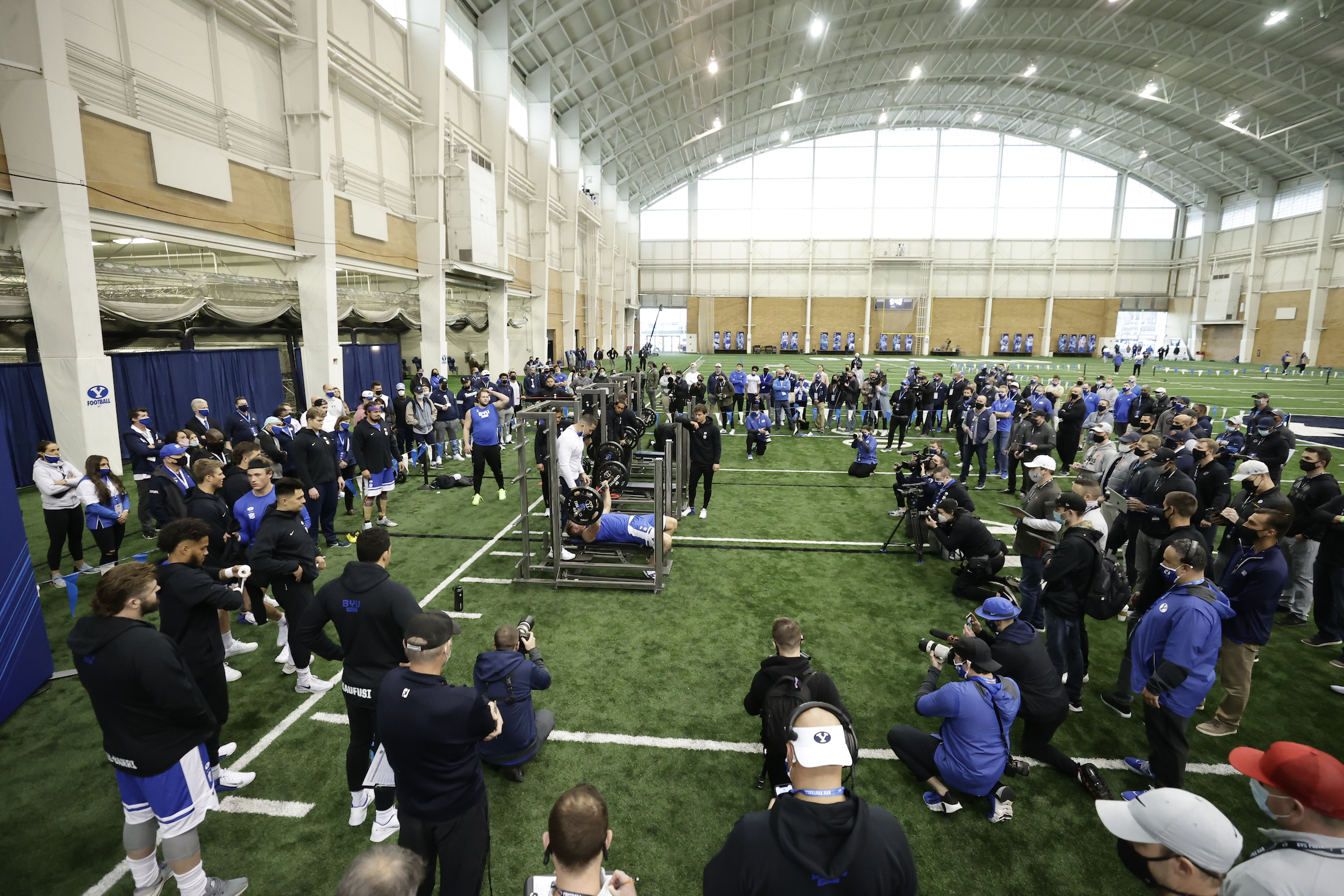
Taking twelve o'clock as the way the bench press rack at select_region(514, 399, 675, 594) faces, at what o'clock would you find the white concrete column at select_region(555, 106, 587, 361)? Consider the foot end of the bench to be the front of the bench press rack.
The white concrete column is roughly at 9 o'clock from the bench press rack.

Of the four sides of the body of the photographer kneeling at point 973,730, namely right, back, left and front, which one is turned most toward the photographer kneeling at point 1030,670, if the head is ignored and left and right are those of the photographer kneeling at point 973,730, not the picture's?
right

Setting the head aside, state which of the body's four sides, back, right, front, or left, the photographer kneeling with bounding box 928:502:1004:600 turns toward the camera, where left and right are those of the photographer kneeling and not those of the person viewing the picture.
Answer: left

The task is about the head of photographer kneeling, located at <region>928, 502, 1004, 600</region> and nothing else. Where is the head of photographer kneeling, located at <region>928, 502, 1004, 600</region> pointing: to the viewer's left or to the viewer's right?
to the viewer's left

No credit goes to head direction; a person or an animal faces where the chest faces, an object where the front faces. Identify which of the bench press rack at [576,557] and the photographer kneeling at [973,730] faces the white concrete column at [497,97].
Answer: the photographer kneeling

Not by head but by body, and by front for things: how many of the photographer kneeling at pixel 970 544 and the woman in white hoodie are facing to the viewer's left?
1

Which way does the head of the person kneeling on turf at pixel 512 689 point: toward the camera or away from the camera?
away from the camera

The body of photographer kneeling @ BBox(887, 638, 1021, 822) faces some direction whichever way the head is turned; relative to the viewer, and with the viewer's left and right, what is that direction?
facing away from the viewer and to the left of the viewer

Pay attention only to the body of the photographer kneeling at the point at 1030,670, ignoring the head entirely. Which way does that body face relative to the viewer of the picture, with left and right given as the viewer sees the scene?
facing away from the viewer and to the left of the viewer

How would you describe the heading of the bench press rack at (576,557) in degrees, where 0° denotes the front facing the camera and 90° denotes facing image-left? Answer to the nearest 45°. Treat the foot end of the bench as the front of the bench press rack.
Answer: approximately 270°

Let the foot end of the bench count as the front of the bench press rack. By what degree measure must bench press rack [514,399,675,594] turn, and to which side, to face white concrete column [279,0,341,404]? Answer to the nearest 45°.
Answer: approximately 135° to its left
